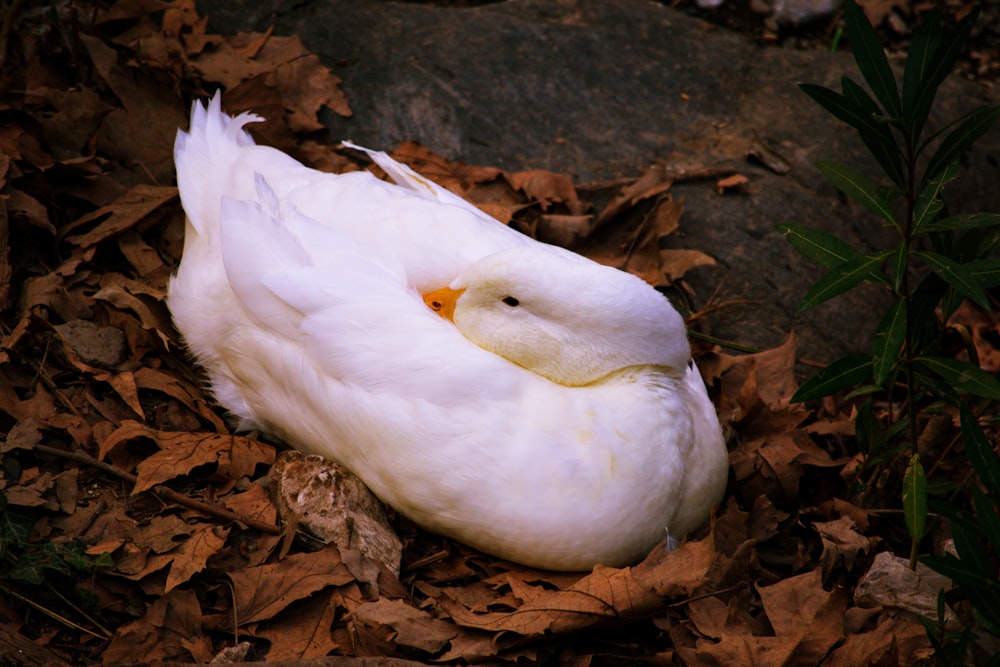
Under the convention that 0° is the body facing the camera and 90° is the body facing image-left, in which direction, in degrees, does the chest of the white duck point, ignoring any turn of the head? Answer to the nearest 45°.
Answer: approximately 315°

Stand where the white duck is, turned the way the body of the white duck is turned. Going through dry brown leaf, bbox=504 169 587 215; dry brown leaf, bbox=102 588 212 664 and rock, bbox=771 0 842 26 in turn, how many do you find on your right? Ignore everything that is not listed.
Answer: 1

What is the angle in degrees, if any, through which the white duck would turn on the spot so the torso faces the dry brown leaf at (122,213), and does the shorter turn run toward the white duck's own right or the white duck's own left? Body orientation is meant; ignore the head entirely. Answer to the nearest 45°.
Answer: approximately 180°

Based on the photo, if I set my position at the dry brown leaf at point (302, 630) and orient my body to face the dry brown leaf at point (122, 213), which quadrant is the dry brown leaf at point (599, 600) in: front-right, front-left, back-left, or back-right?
back-right

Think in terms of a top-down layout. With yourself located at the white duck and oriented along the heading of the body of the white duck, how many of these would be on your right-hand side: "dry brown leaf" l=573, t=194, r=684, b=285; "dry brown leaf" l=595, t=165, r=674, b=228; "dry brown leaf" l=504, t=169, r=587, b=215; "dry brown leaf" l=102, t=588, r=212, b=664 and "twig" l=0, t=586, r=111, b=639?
2

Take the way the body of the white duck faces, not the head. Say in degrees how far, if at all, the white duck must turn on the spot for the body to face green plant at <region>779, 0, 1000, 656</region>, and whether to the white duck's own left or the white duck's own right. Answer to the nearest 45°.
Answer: approximately 45° to the white duck's own left

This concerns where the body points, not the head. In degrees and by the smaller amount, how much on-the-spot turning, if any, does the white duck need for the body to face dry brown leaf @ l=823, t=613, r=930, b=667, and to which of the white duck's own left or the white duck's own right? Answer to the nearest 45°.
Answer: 0° — it already faces it
